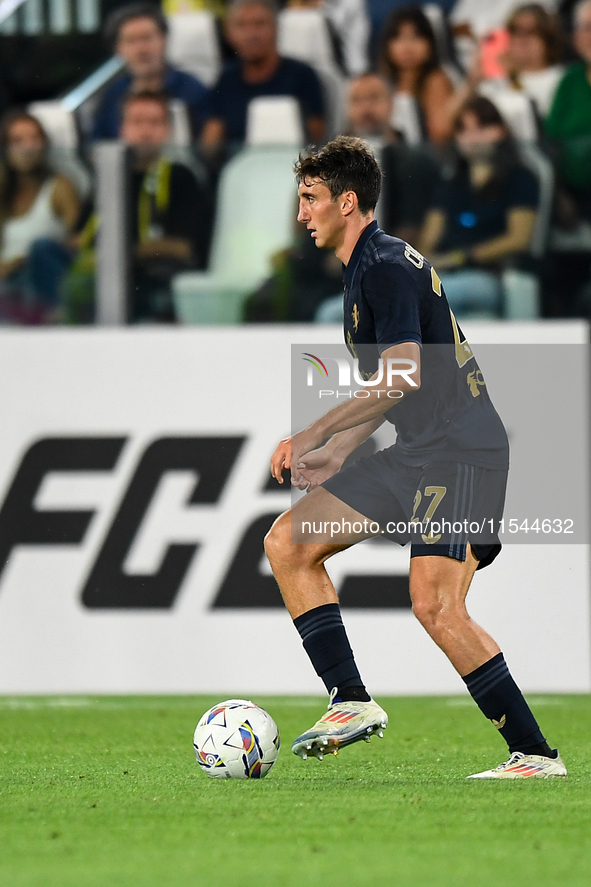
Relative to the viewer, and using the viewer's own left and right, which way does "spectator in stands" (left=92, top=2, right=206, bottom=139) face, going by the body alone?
facing the viewer

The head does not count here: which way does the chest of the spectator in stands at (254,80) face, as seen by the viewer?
toward the camera

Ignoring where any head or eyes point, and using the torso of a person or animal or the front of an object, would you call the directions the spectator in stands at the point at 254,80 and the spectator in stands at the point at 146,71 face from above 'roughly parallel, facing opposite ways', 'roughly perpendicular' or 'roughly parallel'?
roughly parallel

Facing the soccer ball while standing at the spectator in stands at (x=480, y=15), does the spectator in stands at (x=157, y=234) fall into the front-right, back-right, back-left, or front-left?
front-right

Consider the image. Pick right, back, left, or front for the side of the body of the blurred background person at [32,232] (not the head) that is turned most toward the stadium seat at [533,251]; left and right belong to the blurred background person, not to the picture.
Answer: left

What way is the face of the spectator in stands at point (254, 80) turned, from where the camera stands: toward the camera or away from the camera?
toward the camera

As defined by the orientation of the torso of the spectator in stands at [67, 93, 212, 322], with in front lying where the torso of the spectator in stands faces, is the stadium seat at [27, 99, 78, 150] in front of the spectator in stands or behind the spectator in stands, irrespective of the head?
behind

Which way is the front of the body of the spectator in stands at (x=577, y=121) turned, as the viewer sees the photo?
toward the camera

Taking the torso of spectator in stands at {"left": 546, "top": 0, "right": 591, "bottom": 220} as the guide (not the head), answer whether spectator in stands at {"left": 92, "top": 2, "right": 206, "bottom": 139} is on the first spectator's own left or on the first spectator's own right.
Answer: on the first spectator's own right

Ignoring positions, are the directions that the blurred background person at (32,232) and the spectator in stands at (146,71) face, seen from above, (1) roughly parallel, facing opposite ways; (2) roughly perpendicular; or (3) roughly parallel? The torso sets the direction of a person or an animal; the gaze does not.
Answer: roughly parallel

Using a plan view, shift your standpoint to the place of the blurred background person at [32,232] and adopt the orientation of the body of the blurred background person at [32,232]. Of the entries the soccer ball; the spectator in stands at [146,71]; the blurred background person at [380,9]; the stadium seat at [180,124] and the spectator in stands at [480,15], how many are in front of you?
1
